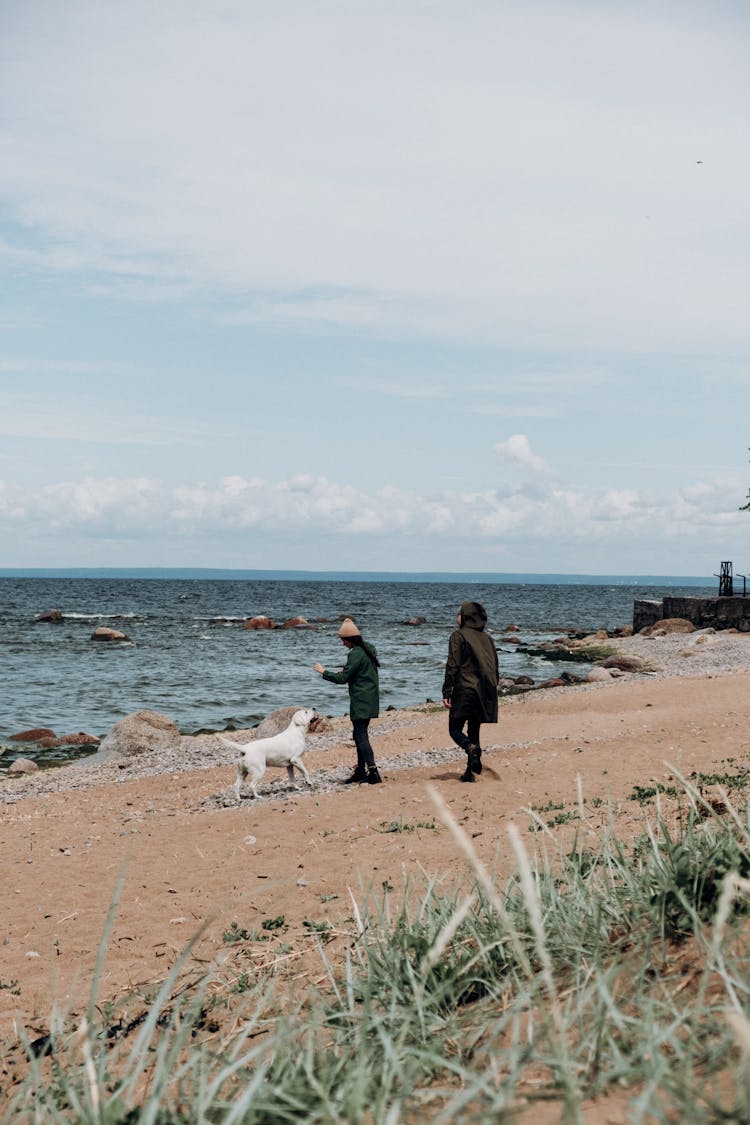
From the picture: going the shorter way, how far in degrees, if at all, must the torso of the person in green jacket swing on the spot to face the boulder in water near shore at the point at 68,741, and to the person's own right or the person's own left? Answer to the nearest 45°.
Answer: approximately 45° to the person's own right

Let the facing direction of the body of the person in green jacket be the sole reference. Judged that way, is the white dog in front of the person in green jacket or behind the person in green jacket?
in front

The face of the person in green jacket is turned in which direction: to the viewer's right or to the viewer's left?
to the viewer's left

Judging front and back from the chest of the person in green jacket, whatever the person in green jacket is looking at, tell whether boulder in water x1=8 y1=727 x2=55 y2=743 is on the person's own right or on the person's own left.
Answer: on the person's own right

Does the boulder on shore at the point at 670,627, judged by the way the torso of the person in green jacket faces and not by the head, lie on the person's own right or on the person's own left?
on the person's own right

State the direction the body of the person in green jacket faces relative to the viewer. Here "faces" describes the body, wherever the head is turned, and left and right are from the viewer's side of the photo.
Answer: facing to the left of the viewer

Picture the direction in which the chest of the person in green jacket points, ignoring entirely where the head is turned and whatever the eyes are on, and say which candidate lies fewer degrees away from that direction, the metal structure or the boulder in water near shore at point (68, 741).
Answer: the boulder in water near shore

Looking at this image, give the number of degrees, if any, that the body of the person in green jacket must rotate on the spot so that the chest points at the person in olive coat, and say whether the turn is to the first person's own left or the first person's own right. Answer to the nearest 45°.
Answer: approximately 135° to the first person's own left
